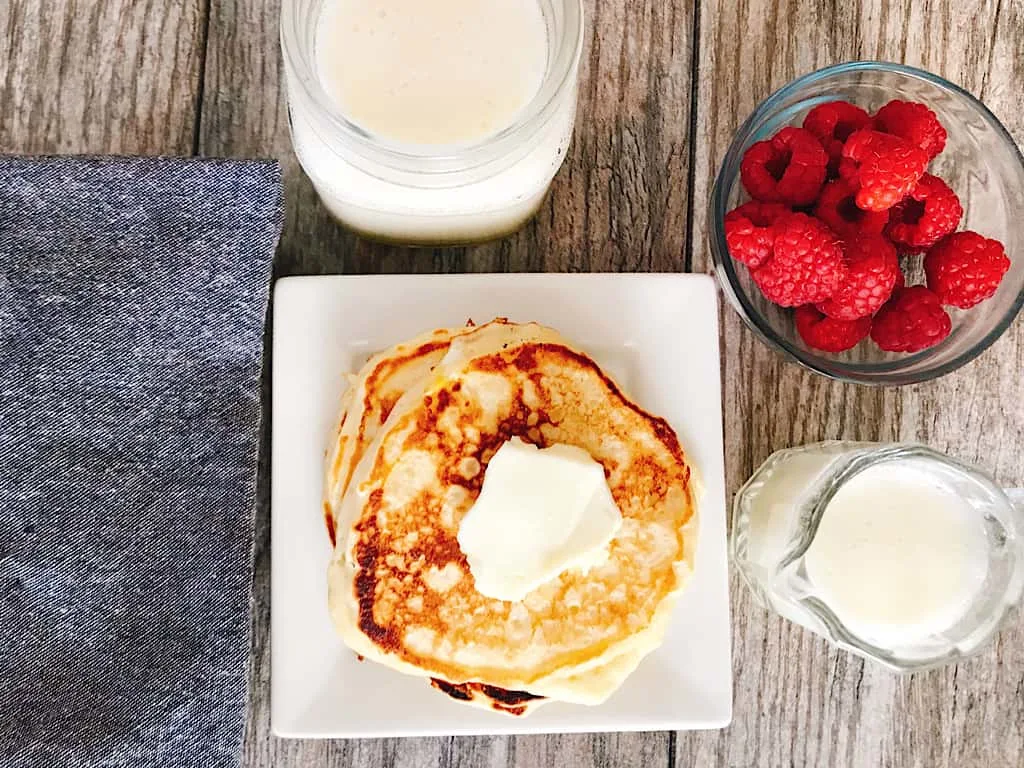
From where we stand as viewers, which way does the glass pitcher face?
facing to the left of the viewer

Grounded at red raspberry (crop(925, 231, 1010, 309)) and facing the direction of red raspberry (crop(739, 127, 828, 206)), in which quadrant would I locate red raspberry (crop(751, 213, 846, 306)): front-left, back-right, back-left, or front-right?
front-left
